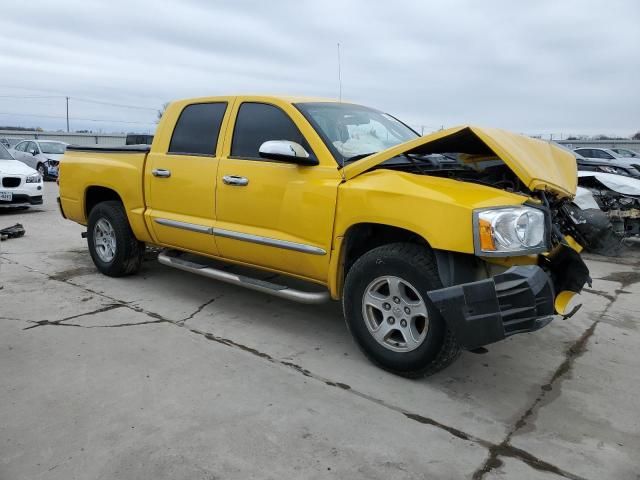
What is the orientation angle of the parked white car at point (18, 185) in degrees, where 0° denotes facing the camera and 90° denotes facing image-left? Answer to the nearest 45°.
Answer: approximately 315°

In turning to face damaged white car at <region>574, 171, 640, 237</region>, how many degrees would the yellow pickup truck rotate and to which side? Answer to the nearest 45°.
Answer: approximately 90° to its left

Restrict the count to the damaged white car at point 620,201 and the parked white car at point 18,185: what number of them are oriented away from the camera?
0

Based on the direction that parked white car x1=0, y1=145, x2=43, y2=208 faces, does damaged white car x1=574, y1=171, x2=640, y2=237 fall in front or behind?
in front

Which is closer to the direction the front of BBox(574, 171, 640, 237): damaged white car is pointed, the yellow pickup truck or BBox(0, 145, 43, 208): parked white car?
the yellow pickup truck

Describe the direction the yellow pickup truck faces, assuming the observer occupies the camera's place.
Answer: facing the viewer and to the right of the viewer

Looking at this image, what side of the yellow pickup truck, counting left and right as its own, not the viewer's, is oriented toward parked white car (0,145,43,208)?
back

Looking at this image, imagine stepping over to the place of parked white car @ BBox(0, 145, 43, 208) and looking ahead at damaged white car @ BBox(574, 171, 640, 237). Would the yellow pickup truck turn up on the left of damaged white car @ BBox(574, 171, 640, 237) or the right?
right
